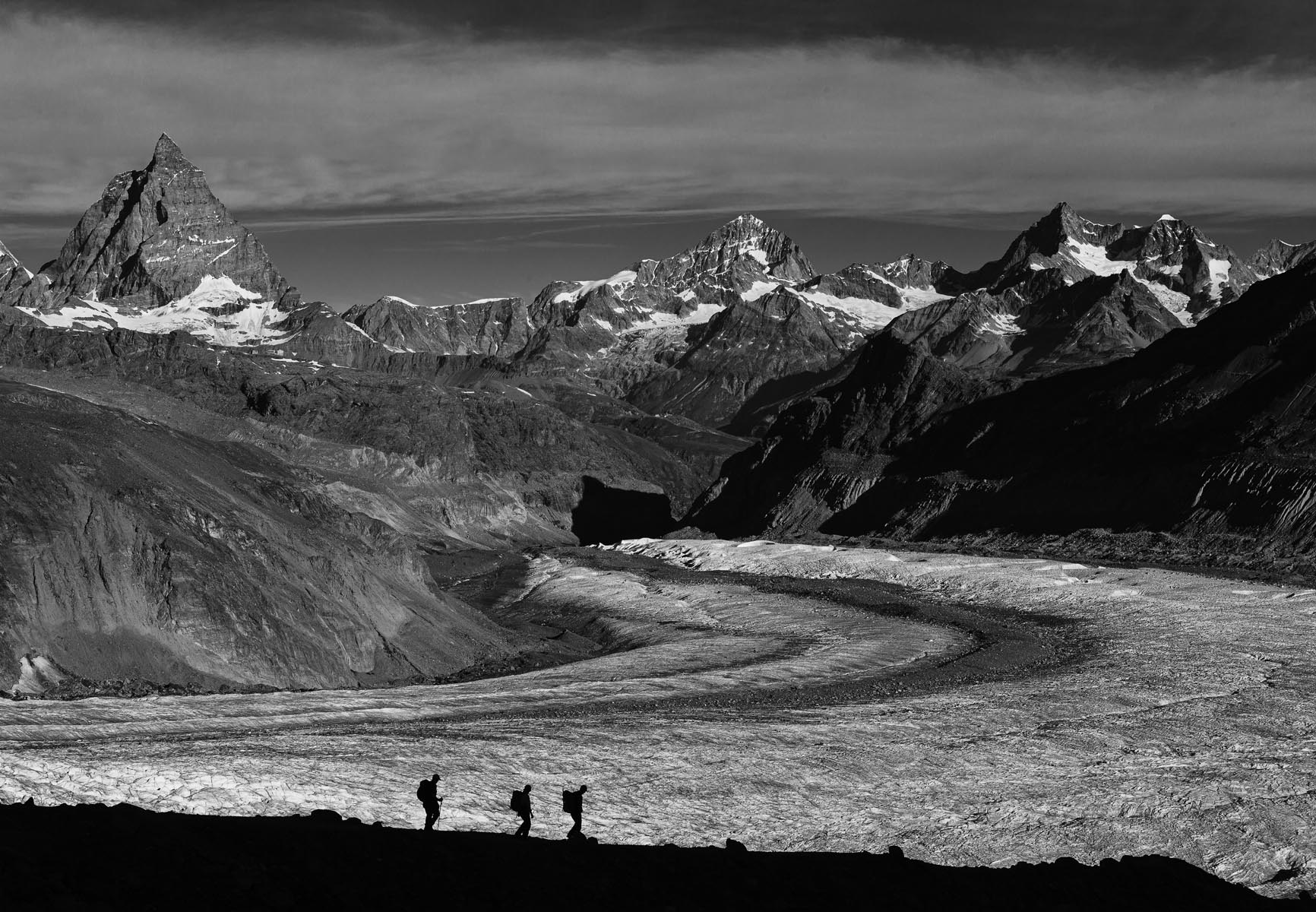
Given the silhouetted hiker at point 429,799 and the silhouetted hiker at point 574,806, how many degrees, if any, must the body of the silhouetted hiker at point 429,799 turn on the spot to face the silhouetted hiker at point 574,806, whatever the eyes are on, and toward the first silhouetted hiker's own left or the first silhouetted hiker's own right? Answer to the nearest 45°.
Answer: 0° — they already face them

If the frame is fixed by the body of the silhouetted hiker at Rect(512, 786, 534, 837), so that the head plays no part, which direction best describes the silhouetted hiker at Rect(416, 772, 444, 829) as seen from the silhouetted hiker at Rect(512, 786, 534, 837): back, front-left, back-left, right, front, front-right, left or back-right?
back

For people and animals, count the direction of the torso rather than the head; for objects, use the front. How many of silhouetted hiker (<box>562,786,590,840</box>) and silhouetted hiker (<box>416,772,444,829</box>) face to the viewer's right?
2

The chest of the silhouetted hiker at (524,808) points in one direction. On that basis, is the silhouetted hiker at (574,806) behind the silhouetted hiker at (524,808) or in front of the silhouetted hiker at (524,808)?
in front

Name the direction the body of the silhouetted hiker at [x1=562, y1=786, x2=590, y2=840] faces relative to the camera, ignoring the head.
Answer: to the viewer's right

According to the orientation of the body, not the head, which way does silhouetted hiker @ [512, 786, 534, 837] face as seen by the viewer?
to the viewer's right

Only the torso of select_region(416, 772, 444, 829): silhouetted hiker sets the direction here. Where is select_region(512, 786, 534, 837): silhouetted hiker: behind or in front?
in front

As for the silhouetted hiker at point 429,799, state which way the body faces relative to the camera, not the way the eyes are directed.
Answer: to the viewer's right

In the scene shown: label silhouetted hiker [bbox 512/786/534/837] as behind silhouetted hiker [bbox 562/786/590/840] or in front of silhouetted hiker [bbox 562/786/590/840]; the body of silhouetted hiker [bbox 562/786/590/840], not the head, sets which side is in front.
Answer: behind

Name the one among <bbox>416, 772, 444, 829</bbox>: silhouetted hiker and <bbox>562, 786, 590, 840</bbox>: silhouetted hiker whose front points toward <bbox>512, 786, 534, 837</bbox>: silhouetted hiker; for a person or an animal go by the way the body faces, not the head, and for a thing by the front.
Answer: <bbox>416, 772, 444, 829</bbox>: silhouetted hiker
